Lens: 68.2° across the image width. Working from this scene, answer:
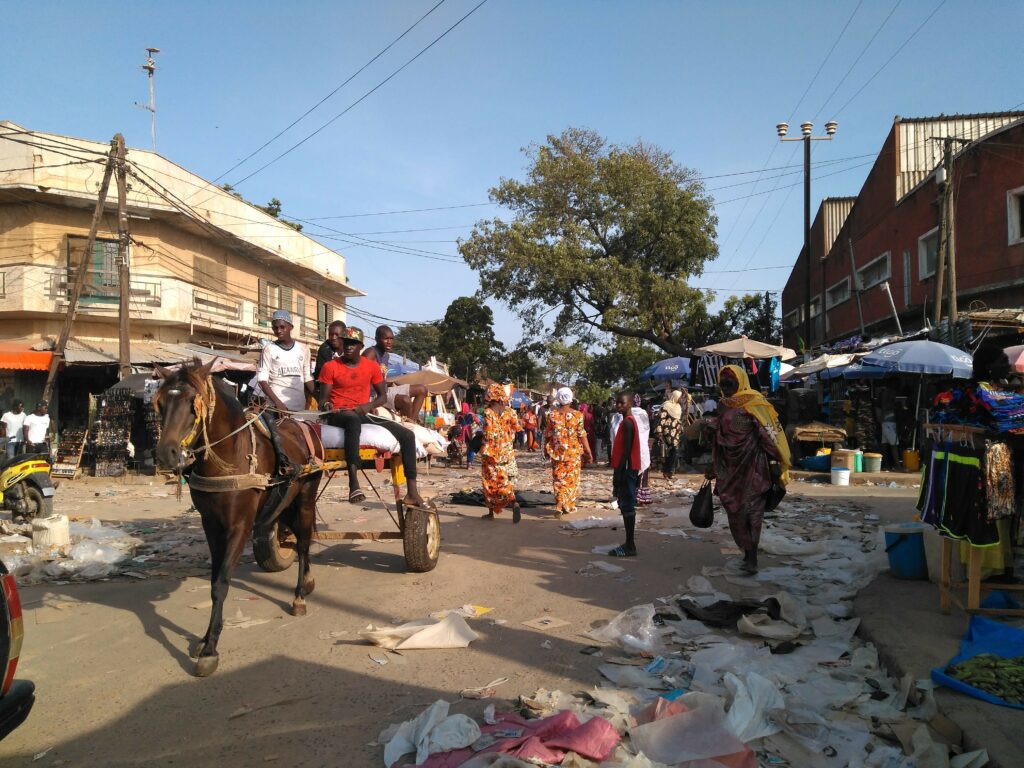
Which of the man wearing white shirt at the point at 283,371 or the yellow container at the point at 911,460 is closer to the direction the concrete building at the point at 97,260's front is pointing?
the yellow container

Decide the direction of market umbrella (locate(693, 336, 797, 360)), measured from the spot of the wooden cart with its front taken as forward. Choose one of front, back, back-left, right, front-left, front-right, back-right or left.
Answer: back

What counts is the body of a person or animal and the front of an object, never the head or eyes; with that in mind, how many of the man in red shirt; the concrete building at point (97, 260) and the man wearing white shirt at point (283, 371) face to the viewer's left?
0

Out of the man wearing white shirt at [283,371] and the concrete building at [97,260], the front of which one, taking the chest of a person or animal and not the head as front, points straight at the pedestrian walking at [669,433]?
the concrete building

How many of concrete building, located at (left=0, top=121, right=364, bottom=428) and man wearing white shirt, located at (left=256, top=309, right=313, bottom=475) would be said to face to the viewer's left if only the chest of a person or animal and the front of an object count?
0

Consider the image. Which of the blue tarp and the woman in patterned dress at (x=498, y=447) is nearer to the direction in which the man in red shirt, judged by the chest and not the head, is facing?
the blue tarp

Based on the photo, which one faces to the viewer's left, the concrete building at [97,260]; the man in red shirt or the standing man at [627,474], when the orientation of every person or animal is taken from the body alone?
the standing man

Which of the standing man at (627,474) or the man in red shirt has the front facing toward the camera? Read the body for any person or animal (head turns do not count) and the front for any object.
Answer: the man in red shirt

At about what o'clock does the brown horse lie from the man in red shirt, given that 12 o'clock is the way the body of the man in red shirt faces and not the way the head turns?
The brown horse is roughly at 1 o'clock from the man in red shirt.

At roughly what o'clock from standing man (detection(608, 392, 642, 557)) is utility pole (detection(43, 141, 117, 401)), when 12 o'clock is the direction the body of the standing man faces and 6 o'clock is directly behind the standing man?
The utility pole is roughly at 1 o'clock from the standing man.

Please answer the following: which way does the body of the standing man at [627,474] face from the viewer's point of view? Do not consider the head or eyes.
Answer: to the viewer's left

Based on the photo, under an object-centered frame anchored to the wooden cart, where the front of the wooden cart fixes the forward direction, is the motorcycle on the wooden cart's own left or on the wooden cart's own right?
on the wooden cart's own right

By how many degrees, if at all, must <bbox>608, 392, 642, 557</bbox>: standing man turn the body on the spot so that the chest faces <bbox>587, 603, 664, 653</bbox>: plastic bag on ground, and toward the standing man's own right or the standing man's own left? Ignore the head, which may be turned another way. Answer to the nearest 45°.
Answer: approximately 90° to the standing man's own left

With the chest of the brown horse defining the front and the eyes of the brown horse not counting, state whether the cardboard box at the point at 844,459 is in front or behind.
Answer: behind

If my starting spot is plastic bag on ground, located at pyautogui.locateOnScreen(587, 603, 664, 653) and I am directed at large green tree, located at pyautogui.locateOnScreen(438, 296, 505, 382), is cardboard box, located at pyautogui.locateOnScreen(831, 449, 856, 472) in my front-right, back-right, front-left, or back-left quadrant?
front-right

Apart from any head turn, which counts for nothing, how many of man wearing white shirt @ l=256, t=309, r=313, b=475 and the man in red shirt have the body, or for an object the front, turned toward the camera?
2

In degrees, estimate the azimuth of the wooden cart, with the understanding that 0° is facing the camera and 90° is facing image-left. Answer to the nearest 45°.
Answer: approximately 45°

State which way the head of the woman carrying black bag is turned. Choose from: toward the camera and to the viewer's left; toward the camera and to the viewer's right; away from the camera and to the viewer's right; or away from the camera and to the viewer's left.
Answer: toward the camera and to the viewer's left

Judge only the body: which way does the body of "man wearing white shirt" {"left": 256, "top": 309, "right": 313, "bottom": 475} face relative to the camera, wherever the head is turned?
toward the camera

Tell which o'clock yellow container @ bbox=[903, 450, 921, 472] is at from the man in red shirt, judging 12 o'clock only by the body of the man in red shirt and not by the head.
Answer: The yellow container is roughly at 8 o'clock from the man in red shirt.

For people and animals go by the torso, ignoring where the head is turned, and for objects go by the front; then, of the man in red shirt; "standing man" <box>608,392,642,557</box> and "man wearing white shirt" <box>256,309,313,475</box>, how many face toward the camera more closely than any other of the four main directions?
2
